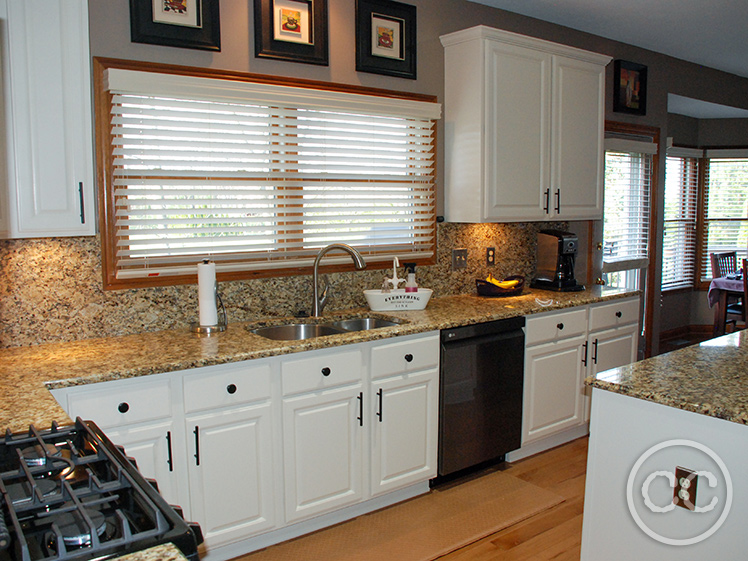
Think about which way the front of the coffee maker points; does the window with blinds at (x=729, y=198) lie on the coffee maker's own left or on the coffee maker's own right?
on the coffee maker's own left

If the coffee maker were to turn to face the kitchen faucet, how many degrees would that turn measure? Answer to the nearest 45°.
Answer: approximately 90° to its right

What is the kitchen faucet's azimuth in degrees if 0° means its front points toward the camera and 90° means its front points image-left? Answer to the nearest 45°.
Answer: approximately 315°

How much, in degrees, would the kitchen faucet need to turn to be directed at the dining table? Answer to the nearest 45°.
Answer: approximately 90° to its left

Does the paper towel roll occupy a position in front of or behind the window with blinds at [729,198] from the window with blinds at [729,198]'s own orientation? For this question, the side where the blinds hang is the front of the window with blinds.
in front

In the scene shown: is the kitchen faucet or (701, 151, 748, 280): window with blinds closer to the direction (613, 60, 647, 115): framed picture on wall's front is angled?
the kitchen faucet

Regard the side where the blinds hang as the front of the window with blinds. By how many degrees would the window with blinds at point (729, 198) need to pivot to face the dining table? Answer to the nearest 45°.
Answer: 0° — it already faces it

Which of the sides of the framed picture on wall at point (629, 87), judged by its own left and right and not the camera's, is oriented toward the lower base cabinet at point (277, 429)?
right

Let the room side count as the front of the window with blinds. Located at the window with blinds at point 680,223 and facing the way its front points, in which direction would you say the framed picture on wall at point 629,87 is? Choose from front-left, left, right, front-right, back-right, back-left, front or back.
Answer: front-right

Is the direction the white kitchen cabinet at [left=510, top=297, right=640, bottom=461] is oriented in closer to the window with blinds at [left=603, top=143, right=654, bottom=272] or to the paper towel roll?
the paper towel roll

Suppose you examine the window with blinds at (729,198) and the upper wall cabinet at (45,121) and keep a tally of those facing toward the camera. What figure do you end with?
2

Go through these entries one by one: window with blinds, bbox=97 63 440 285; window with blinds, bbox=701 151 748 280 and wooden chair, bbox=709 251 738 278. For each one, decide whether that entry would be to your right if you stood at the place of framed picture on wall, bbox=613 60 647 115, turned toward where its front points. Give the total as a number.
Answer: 1

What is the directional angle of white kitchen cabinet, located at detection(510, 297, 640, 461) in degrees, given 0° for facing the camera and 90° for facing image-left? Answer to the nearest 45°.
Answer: approximately 315°
